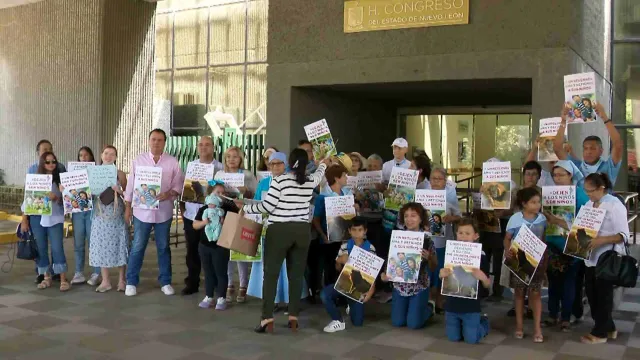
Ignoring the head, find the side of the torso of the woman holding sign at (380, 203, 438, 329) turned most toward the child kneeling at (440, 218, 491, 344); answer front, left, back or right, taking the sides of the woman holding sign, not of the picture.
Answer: left

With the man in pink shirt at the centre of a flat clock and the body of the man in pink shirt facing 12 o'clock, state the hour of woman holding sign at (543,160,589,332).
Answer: The woman holding sign is roughly at 10 o'clock from the man in pink shirt.

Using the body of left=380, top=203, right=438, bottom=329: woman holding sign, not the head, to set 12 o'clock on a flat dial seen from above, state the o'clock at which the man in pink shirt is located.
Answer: The man in pink shirt is roughly at 2 o'clock from the woman holding sign.

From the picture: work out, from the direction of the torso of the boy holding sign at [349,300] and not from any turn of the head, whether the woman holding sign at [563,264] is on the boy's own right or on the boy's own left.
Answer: on the boy's own left

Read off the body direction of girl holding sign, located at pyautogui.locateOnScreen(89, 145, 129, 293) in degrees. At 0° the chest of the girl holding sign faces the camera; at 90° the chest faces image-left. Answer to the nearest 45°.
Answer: approximately 0°
